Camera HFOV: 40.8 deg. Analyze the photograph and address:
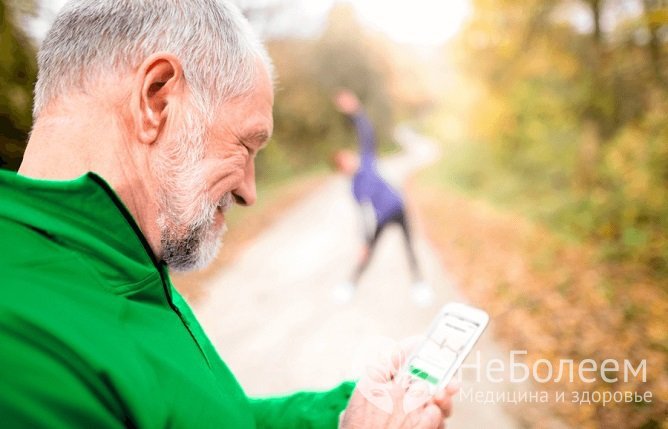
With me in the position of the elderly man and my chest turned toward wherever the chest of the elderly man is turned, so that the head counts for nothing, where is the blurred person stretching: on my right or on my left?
on my left

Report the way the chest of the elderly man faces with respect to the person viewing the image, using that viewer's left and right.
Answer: facing to the right of the viewer

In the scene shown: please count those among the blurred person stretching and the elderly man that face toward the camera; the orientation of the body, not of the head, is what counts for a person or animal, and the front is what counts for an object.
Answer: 1

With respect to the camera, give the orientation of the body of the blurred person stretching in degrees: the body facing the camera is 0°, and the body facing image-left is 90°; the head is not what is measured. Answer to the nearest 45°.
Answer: approximately 0°

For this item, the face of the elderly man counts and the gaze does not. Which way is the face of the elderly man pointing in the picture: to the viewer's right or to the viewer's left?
to the viewer's right

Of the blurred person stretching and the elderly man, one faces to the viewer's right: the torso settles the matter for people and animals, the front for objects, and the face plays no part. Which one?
the elderly man

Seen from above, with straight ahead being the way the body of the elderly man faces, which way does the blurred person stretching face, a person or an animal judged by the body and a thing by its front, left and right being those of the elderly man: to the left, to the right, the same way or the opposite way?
to the right

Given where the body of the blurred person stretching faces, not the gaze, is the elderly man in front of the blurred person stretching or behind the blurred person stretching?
in front
